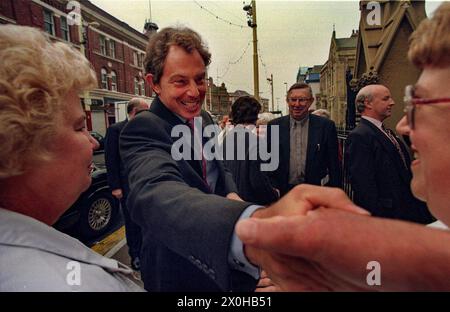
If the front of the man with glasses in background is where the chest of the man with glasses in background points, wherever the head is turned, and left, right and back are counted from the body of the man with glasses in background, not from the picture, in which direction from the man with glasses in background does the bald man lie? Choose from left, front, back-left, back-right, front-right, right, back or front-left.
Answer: front-left

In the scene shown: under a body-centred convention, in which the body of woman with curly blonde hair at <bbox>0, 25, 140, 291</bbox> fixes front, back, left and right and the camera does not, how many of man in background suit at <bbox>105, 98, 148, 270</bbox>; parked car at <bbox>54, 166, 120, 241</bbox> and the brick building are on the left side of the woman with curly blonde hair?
3

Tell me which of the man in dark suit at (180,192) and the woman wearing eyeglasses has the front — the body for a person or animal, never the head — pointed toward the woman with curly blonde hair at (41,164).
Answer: the woman wearing eyeglasses

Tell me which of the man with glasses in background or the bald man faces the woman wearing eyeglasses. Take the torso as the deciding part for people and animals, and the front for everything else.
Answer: the man with glasses in background

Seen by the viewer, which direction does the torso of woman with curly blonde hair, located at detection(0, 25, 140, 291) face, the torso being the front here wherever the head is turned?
to the viewer's right

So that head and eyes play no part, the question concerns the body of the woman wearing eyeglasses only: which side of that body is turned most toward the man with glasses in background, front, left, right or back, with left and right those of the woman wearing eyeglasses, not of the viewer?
right

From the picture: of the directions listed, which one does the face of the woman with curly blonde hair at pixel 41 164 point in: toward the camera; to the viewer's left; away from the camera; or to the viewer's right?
to the viewer's right

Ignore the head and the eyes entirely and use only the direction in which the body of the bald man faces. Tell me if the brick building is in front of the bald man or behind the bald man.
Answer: behind

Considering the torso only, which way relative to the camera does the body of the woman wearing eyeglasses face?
to the viewer's left

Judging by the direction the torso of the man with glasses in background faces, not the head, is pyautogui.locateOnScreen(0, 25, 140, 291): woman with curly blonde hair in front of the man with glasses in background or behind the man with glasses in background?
in front

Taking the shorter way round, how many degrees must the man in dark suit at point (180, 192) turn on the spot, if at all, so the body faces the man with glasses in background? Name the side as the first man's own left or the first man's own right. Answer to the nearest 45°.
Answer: approximately 90° to the first man's own left

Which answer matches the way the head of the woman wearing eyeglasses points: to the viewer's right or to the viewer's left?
to the viewer's left

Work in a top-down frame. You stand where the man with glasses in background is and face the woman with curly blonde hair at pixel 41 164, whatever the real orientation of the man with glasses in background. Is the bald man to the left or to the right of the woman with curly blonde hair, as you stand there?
left

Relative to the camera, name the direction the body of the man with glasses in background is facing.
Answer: toward the camera

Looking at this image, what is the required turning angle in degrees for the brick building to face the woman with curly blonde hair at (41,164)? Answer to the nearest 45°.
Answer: approximately 45° to its right
